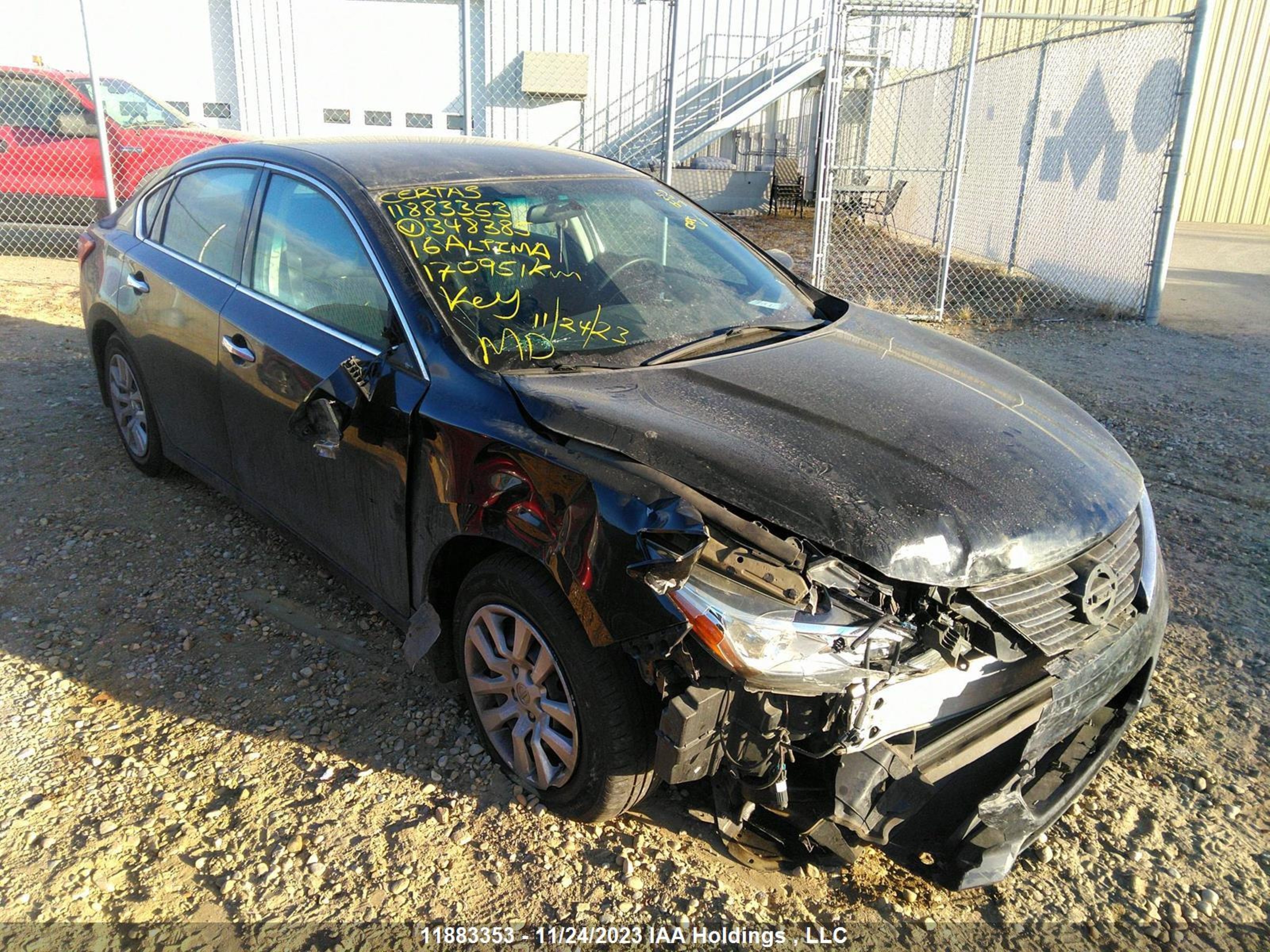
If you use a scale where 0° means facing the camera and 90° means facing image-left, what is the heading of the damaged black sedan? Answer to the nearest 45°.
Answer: approximately 315°

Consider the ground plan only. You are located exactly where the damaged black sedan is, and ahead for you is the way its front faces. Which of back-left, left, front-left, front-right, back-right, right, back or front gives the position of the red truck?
back

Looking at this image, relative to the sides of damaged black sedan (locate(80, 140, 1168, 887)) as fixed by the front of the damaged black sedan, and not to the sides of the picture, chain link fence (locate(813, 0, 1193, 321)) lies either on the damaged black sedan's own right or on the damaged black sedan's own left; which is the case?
on the damaged black sedan's own left

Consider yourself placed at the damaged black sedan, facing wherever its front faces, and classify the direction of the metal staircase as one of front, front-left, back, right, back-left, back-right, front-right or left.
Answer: back-left
